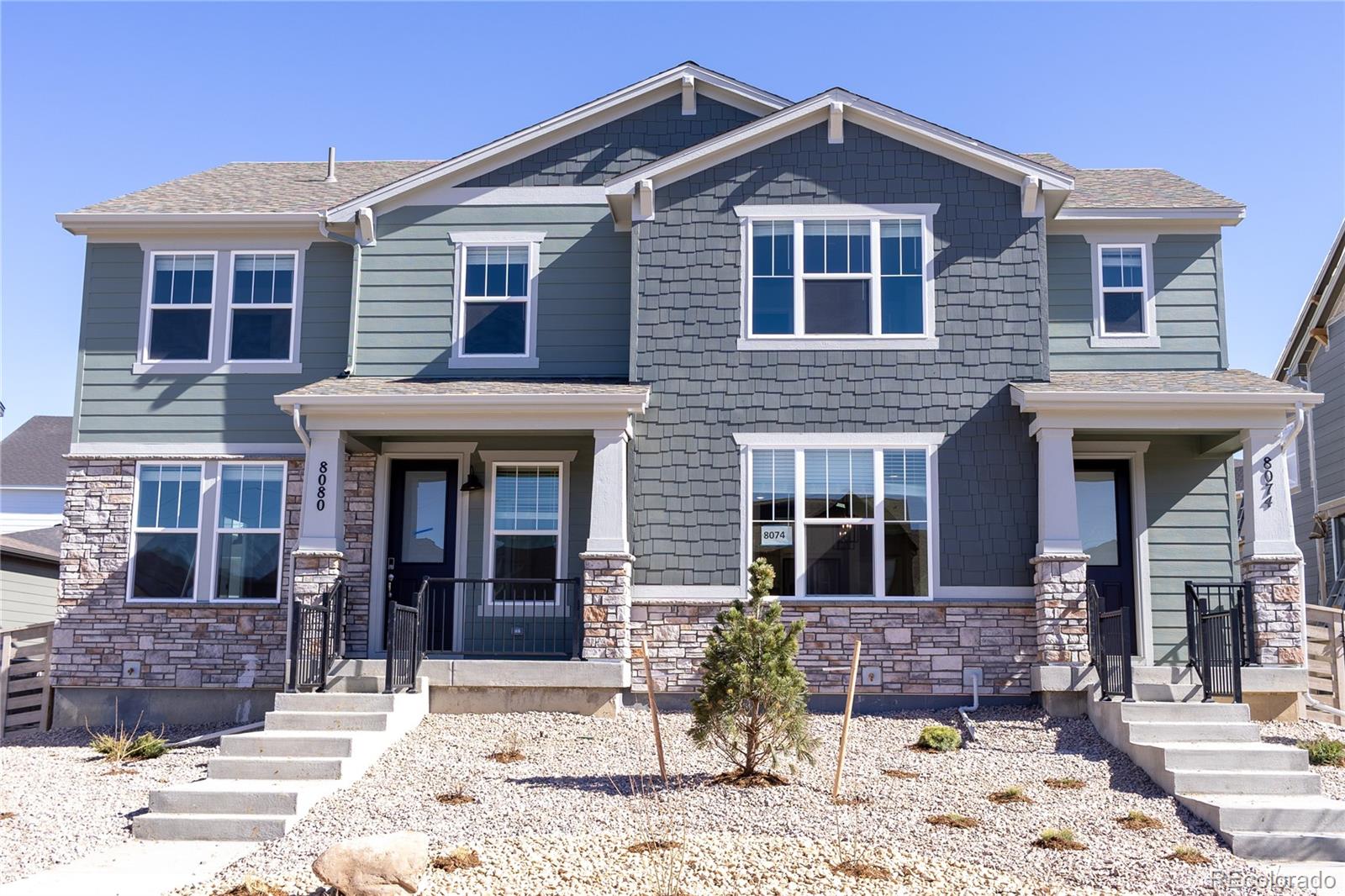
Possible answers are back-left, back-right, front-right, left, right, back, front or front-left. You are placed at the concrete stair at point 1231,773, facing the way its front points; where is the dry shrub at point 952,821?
front-right

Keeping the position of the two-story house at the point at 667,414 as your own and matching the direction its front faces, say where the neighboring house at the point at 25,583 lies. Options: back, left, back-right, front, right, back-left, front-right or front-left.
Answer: back-right

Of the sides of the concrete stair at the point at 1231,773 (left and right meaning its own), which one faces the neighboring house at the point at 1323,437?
back

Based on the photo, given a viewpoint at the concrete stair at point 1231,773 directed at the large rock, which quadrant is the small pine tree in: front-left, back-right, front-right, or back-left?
front-right

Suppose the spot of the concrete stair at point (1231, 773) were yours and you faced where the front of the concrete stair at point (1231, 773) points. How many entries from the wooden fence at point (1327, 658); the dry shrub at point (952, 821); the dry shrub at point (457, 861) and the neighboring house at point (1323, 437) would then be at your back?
2

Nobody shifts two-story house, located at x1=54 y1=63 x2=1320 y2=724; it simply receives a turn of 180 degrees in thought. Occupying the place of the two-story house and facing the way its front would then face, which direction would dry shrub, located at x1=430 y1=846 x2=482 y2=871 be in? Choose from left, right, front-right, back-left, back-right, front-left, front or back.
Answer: back

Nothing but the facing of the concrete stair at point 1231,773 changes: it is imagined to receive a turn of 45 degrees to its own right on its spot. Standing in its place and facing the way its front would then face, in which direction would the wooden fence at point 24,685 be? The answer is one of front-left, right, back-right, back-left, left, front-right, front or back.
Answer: front-right

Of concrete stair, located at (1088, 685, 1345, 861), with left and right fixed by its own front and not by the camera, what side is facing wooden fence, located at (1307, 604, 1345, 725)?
back

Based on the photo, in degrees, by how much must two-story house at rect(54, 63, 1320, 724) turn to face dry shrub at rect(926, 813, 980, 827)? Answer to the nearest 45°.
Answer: approximately 45° to its left

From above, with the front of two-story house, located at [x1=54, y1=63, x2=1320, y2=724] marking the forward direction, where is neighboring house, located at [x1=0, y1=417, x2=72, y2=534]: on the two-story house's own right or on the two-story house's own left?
on the two-story house's own right

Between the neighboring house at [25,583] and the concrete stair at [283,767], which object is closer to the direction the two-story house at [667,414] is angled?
the concrete stair

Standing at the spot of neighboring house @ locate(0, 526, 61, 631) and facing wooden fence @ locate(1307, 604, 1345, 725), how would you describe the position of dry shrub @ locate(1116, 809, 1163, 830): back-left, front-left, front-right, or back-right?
front-right

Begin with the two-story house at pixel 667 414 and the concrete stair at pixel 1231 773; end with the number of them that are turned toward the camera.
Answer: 2

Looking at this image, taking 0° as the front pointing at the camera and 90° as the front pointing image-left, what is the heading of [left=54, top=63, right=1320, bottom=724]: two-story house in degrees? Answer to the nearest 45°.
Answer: approximately 0°

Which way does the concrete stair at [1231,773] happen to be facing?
toward the camera
